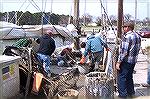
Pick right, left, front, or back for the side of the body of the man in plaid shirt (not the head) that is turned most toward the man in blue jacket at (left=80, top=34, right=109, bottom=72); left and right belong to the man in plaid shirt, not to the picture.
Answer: front

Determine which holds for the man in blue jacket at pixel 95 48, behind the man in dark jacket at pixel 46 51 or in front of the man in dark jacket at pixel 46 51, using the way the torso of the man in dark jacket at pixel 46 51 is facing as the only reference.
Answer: in front

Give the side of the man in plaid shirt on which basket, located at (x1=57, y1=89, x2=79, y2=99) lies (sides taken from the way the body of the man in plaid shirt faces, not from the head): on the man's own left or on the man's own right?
on the man's own left

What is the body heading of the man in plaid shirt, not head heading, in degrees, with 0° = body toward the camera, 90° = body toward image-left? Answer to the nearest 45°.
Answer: approximately 135°

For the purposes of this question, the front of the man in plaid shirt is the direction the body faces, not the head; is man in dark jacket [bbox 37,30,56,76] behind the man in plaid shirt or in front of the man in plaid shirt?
in front

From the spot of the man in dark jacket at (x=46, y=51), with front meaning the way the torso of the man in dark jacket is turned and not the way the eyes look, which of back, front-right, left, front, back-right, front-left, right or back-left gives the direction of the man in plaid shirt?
right

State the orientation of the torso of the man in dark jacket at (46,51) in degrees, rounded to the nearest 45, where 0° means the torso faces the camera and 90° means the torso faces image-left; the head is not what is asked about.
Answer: approximately 225°

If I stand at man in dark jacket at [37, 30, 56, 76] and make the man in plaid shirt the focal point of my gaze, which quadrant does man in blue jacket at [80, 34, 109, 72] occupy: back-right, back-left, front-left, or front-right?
front-left

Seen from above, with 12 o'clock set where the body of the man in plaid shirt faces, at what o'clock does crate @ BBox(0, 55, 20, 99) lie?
The crate is roughly at 10 o'clock from the man in plaid shirt.

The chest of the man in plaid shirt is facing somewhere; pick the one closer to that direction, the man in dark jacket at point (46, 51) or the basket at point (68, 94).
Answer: the man in dark jacket

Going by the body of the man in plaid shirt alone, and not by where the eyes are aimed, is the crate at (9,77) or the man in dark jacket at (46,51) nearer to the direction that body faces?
the man in dark jacket

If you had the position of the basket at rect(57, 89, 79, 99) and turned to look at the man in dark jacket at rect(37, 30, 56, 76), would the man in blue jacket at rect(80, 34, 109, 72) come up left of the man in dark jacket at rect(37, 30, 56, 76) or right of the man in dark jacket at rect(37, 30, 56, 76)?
right

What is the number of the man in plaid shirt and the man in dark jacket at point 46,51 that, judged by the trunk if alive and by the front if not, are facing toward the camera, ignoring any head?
0
